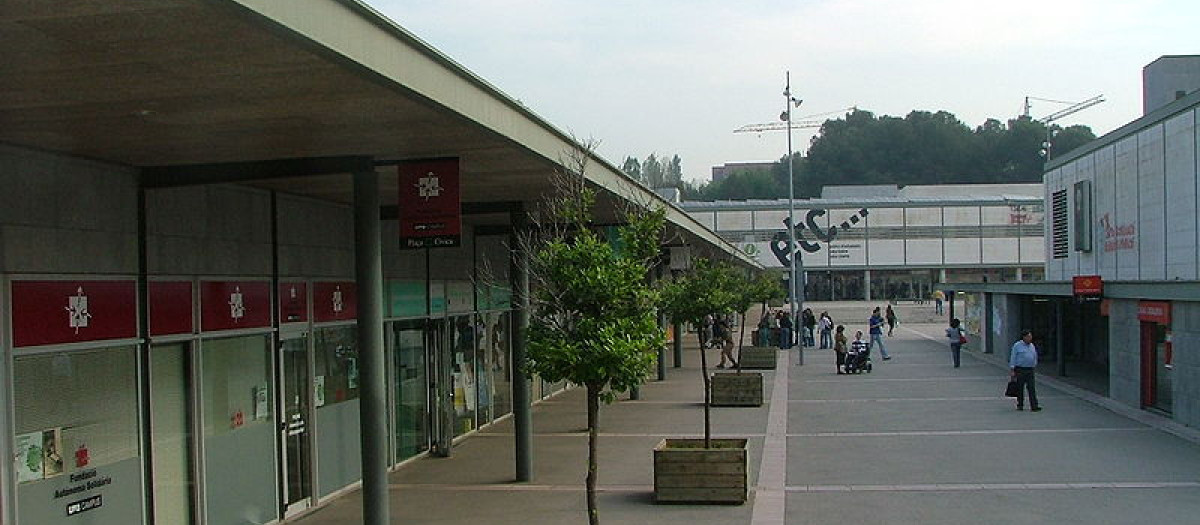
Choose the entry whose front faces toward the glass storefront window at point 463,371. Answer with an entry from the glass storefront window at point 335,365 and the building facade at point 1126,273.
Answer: the building facade

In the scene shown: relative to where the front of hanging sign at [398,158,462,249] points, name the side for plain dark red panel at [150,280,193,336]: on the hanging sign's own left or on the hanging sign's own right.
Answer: on the hanging sign's own right

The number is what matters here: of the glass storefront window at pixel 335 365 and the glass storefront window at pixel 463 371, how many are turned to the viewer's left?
0

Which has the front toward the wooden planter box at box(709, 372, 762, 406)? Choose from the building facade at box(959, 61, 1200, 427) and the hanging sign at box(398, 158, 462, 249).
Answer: the building facade

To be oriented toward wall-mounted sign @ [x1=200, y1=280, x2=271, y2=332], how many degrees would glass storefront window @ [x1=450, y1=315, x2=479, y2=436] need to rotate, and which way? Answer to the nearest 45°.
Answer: approximately 45° to its right

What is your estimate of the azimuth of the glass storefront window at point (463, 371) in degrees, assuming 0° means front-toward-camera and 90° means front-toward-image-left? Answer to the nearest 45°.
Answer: approximately 315°

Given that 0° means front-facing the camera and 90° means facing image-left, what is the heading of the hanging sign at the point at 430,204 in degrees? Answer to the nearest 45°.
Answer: approximately 0°

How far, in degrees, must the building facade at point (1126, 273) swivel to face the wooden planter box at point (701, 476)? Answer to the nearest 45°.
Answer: approximately 45° to its left

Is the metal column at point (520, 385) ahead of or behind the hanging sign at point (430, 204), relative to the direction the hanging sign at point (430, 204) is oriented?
behind

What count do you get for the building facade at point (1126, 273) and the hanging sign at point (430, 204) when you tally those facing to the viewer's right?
0

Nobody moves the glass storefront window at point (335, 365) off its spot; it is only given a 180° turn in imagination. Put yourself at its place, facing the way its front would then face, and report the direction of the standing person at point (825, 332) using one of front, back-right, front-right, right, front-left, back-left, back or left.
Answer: right
